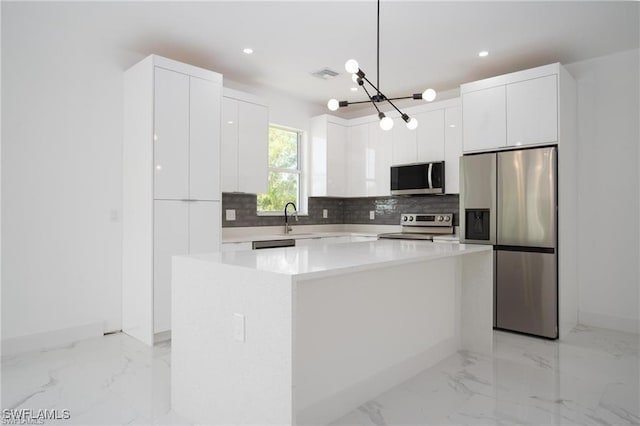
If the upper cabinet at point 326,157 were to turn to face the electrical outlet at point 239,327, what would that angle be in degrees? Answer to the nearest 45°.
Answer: approximately 45° to its right

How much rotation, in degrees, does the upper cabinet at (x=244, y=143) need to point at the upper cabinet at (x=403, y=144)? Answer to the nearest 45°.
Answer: approximately 45° to its left

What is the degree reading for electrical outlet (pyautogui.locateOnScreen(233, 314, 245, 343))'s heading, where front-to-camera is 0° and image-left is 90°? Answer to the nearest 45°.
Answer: approximately 45°

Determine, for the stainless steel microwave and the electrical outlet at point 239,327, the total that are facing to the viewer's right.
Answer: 0

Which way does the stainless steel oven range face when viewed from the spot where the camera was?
facing the viewer and to the left of the viewer

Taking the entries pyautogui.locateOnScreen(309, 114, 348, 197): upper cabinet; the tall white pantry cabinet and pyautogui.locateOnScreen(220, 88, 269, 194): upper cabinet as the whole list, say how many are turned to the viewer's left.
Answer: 0

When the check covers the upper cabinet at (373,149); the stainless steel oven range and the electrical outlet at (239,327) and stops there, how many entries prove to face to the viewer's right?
0

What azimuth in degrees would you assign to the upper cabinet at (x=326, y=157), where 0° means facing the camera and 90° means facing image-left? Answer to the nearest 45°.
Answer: approximately 315°

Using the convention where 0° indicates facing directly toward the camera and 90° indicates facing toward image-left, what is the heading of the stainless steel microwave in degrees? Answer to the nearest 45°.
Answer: approximately 45°

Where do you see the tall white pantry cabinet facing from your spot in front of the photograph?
facing the viewer and to the right of the viewer
